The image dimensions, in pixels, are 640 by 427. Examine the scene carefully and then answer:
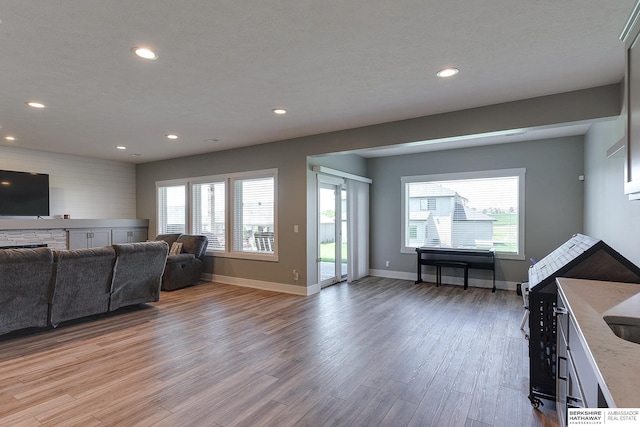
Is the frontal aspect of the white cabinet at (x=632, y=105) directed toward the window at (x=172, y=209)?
yes

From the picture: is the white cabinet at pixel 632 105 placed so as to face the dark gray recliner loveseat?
yes

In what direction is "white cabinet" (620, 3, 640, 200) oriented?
to the viewer's left

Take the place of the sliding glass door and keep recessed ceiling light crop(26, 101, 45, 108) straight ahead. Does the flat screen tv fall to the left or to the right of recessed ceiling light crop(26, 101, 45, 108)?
right

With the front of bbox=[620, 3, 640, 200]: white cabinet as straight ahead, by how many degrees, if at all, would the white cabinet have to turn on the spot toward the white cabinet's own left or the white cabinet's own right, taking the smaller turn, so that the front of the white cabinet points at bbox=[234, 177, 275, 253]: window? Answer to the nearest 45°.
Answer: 0° — it already faces it

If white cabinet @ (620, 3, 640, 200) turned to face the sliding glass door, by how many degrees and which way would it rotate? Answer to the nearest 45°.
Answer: approximately 45° to its right

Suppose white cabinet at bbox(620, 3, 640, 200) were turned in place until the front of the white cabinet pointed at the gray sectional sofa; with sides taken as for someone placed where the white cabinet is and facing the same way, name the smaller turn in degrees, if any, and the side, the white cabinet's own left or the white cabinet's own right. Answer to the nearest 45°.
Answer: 0° — it already faces it
